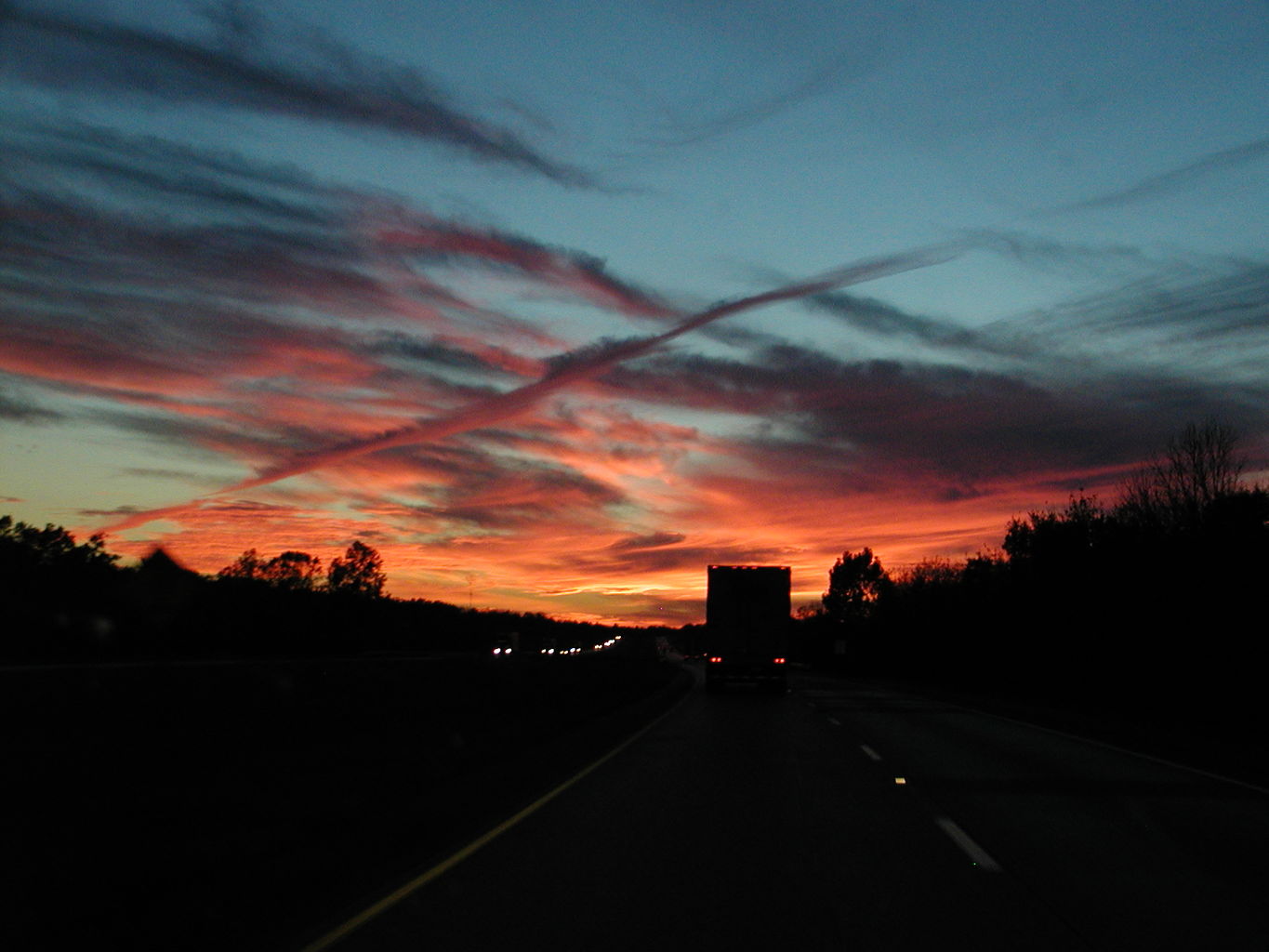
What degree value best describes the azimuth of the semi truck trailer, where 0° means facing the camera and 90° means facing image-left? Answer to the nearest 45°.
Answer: approximately 180°
